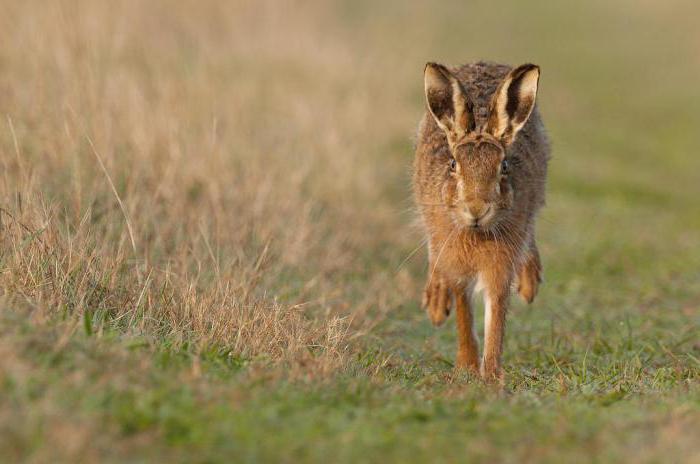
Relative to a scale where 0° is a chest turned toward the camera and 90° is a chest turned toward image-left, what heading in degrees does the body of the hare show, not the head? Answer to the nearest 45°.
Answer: approximately 0°
